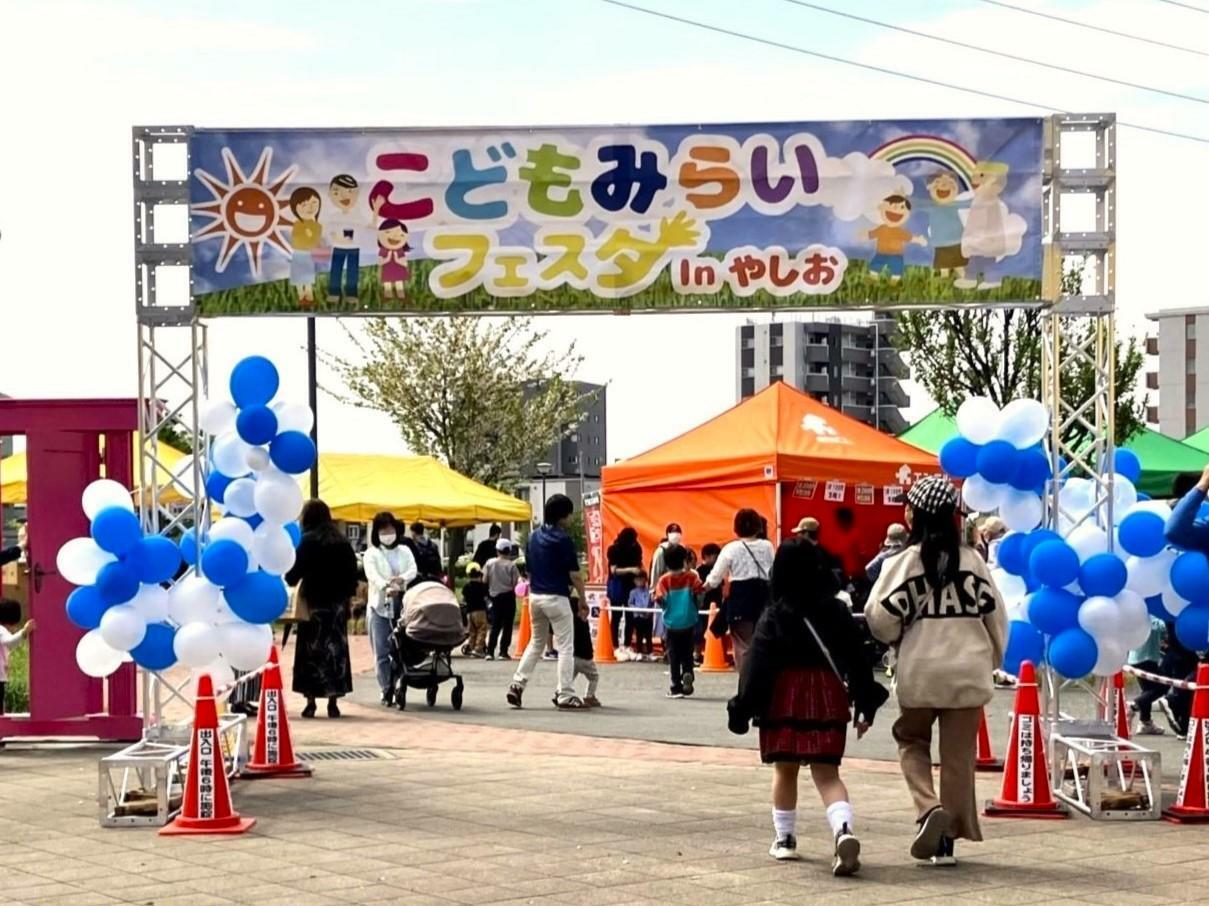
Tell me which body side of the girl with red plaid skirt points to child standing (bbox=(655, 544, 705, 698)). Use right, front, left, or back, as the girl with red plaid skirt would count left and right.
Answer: front

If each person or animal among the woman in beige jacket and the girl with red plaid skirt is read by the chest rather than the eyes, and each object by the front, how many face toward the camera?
0

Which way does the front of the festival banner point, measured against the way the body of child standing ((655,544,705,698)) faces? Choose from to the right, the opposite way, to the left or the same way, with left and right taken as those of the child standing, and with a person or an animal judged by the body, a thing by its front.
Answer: the opposite way

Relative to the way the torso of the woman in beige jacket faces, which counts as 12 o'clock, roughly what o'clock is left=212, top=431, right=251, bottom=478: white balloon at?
The white balloon is roughly at 10 o'clock from the woman in beige jacket.

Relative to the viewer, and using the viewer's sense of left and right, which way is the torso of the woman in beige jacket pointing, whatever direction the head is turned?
facing away from the viewer

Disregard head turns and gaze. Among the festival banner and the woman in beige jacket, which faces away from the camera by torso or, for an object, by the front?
the woman in beige jacket

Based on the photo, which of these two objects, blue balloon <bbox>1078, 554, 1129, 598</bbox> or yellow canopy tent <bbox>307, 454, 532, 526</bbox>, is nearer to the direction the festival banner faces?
the blue balloon

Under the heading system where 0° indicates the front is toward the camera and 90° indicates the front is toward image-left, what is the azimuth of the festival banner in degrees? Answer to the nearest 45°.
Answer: approximately 0°

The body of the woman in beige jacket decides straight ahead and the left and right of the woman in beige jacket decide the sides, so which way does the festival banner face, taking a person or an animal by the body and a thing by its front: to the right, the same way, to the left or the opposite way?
the opposite way

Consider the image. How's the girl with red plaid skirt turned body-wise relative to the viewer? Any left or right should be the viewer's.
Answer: facing away from the viewer

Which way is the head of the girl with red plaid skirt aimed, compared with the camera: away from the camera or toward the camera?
away from the camera

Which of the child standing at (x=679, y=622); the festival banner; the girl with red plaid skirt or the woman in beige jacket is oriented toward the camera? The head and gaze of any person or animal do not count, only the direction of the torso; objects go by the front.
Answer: the festival banner

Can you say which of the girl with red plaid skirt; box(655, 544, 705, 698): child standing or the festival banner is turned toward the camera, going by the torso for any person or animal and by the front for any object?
the festival banner

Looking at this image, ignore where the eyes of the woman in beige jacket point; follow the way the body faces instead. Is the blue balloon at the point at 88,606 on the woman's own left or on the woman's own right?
on the woman's own left
